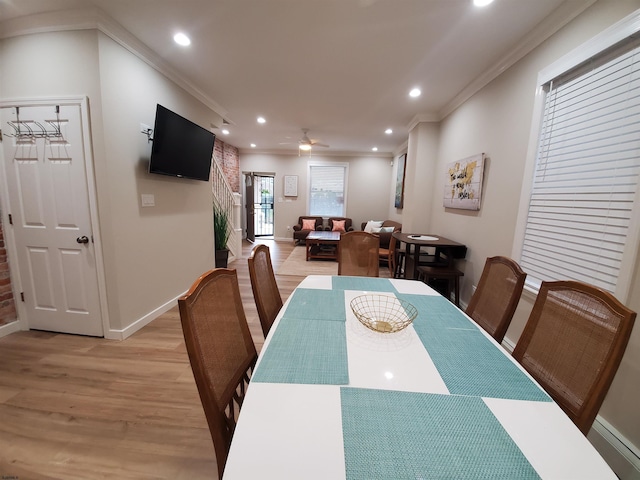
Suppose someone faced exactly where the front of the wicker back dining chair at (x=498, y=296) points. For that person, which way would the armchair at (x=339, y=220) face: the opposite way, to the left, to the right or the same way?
to the left

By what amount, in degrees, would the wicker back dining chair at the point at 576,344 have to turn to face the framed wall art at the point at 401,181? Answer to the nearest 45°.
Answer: approximately 90° to its right

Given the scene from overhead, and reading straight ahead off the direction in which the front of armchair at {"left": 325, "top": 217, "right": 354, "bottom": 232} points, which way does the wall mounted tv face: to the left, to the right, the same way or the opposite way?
to the left

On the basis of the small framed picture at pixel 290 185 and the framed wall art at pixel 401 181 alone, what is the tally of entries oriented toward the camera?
1

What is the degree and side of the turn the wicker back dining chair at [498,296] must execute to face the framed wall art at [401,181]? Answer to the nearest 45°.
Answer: approximately 90° to its right

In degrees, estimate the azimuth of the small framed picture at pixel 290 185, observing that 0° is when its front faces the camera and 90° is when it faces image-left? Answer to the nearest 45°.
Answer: approximately 0°

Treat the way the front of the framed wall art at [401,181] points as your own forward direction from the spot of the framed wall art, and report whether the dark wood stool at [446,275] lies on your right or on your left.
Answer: on your left

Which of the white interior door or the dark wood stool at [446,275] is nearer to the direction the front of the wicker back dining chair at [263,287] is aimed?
the dark wood stool

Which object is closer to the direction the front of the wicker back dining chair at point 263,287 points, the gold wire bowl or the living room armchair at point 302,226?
the gold wire bowl

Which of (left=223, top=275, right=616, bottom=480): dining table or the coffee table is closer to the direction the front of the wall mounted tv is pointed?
the dining table

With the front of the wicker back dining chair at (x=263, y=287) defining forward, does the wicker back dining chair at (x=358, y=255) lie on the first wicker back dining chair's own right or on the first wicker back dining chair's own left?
on the first wicker back dining chair's own left

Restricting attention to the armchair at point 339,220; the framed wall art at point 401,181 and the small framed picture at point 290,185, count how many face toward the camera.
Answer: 2

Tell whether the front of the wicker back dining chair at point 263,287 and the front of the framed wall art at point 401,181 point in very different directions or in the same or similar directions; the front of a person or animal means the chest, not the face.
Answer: very different directions

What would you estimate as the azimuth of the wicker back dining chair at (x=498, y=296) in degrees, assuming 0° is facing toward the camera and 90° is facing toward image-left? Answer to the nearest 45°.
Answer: approximately 45°

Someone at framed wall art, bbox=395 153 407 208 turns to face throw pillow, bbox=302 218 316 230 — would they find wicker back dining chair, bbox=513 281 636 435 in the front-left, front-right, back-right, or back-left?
back-left

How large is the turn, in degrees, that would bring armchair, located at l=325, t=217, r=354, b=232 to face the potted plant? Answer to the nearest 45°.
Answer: approximately 45° to its right

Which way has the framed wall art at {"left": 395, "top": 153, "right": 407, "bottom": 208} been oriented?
to the viewer's left
